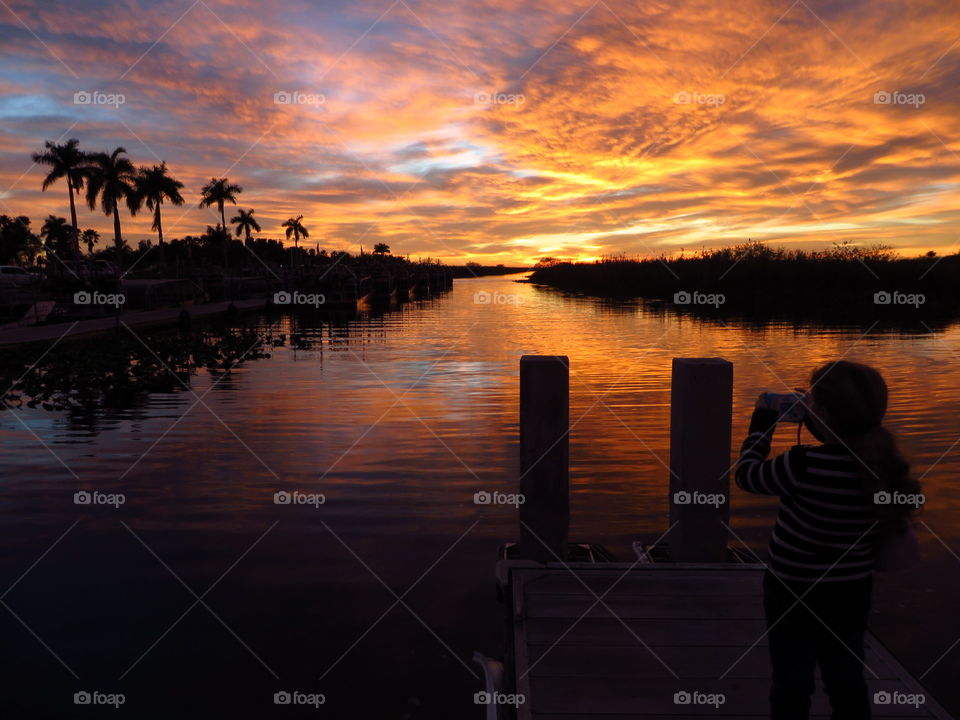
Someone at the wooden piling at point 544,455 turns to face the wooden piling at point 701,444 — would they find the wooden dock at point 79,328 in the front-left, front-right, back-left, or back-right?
back-left

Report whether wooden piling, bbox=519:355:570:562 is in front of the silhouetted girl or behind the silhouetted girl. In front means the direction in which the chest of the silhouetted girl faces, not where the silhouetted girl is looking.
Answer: in front

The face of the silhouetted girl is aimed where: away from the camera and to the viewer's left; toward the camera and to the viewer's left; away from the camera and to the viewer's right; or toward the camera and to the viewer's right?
away from the camera and to the viewer's left

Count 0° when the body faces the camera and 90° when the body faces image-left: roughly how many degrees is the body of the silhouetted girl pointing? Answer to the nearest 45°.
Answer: approximately 135°

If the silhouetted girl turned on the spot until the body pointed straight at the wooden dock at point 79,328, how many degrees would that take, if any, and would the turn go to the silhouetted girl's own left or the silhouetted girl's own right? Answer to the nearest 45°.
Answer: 0° — they already face it

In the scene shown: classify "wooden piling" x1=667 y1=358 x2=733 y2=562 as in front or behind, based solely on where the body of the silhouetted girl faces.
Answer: in front
